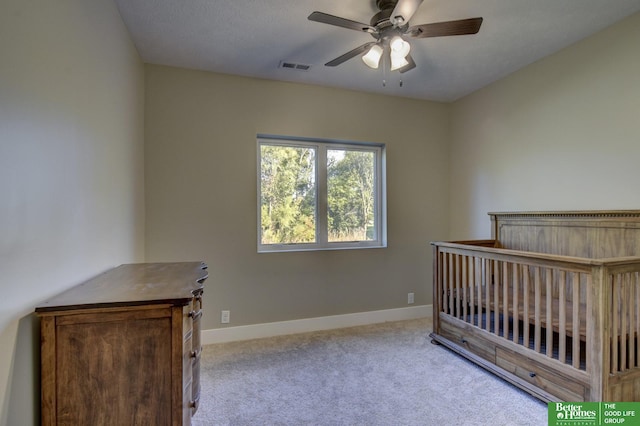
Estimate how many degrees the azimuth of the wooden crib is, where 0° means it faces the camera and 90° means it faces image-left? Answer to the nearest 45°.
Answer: approximately 45°

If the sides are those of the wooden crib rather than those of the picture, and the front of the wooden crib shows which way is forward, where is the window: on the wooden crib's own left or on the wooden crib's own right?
on the wooden crib's own right

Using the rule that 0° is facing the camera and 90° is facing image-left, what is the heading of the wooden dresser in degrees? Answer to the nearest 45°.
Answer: approximately 270°

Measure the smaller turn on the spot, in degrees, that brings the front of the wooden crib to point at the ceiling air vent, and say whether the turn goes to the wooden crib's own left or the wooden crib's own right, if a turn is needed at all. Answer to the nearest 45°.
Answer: approximately 45° to the wooden crib's own right

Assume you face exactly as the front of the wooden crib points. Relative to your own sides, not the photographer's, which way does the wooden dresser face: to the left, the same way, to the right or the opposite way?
the opposite way

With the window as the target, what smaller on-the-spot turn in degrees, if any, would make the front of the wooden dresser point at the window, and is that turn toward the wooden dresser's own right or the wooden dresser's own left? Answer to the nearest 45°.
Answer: approximately 45° to the wooden dresser's own left

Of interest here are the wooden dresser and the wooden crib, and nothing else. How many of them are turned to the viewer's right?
1
